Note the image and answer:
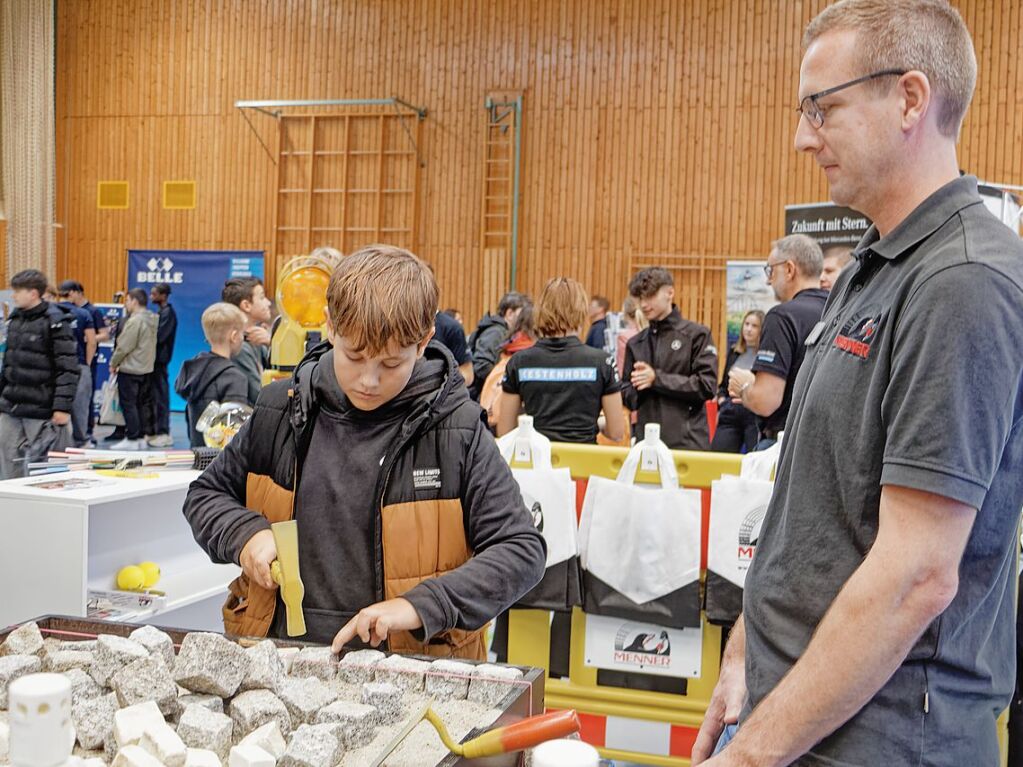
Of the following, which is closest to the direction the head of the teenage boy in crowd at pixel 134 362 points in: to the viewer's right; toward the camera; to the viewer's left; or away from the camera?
to the viewer's left

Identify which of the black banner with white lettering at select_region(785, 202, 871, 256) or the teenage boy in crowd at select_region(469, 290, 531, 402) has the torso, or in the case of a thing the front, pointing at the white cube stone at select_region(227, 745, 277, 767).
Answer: the black banner with white lettering

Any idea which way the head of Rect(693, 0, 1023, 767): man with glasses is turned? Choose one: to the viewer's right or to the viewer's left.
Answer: to the viewer's left

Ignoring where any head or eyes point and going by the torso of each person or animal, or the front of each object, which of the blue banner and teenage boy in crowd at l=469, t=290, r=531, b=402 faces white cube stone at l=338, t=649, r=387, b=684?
the blue banner

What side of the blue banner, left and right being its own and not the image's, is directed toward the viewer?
front

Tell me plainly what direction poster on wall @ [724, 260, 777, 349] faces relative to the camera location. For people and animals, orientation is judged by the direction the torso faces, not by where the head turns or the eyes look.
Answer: facing the viewer

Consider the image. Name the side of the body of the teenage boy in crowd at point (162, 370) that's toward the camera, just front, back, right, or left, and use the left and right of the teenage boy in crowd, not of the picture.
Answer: left

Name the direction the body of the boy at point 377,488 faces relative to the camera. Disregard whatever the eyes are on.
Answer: toward the camera

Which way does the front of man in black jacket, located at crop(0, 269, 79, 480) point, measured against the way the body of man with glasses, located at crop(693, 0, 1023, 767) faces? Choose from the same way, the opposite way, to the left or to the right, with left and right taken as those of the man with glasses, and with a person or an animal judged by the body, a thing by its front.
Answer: to the left

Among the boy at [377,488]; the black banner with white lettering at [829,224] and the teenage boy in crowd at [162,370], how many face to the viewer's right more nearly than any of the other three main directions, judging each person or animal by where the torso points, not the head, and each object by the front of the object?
0

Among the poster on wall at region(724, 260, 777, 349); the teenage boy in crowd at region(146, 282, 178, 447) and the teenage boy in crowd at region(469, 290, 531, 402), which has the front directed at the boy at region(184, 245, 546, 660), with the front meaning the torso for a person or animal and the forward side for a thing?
the poster on wall

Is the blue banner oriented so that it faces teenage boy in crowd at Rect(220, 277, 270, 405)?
yes
